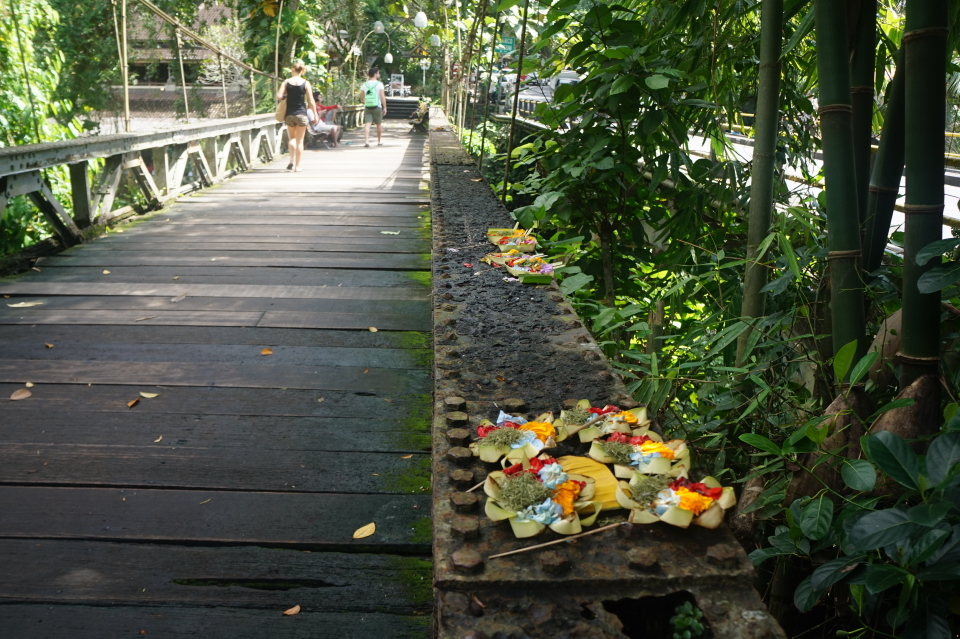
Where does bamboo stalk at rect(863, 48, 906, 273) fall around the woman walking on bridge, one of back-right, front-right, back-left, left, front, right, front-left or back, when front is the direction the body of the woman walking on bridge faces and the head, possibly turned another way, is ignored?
back

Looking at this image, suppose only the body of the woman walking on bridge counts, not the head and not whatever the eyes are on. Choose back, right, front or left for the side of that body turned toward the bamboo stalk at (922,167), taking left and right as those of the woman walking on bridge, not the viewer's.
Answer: back

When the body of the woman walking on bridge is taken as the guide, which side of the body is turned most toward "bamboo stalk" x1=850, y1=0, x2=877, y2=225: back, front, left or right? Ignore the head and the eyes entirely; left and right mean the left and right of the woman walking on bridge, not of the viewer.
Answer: back

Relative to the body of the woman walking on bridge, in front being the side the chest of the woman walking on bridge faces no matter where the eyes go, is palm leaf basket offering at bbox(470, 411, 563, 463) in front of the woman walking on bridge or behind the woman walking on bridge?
behind

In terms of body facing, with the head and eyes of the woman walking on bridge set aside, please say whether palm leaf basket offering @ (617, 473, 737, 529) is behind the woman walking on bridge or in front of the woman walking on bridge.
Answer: behind

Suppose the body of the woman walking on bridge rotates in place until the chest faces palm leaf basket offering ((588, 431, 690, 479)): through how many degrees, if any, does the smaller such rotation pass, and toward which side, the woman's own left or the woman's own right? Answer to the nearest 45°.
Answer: approximately 180°

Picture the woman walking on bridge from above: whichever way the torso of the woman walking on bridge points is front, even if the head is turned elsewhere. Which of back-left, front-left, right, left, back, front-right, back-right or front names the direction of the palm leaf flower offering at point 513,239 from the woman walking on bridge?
back

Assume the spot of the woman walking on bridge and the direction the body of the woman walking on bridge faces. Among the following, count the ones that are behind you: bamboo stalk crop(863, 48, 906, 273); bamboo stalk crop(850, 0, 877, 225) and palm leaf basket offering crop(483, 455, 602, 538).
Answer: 3

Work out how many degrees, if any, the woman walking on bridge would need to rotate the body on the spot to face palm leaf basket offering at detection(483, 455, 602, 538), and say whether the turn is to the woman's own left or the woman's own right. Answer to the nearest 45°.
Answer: approximately 180°

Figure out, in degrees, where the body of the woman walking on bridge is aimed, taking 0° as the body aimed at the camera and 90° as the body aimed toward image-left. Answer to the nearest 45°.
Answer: approximately 180°
